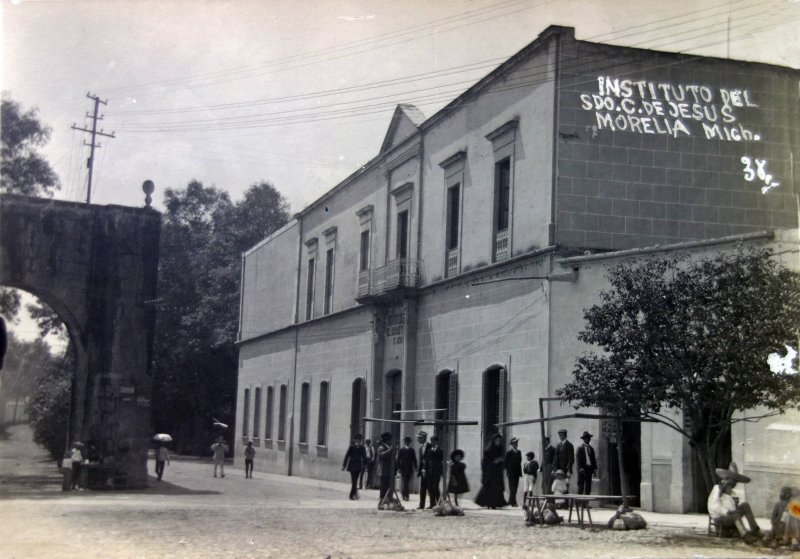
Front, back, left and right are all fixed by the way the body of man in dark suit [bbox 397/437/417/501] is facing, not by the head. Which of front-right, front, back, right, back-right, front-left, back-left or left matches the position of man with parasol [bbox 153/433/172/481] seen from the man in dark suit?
back-right

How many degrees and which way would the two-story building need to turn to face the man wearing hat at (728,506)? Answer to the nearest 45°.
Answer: approximately 45° to its left

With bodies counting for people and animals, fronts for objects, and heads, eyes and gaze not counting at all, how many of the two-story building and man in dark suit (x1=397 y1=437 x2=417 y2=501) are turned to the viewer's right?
0

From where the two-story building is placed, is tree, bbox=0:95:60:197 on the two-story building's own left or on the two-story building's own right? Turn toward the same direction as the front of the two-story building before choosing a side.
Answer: on the two-story building's own right

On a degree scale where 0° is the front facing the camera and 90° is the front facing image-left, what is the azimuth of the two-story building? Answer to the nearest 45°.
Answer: approximately 45°

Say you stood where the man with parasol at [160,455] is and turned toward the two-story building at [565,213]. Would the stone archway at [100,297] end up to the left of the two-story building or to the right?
right

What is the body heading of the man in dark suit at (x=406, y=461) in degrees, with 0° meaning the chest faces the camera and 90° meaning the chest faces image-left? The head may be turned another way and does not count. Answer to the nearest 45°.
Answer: approximately 0°

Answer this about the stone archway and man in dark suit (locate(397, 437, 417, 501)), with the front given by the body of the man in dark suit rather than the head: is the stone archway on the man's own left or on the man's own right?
on the man's own right
